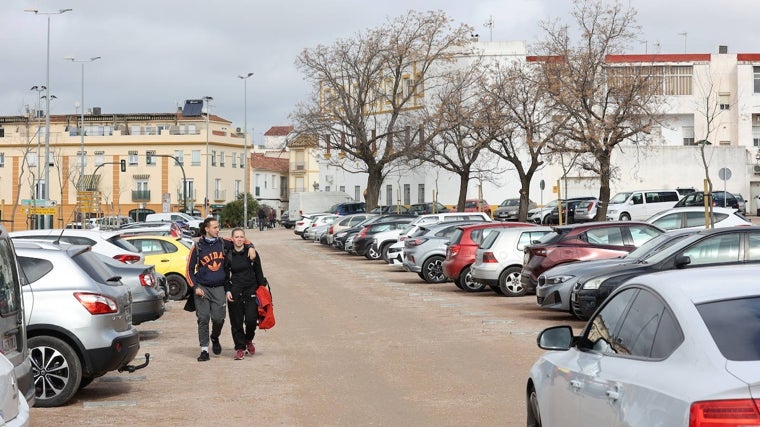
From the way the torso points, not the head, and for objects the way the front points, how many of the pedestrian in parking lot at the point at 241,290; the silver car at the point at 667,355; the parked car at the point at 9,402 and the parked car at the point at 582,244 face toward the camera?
1

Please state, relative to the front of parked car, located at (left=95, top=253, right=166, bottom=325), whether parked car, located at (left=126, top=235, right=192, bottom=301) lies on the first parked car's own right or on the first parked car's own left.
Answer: on the first parked car's own right

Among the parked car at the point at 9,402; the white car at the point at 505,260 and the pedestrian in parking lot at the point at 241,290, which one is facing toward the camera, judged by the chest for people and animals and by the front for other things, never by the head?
the pedestrian in parking lot

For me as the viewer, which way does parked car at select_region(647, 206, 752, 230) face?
facing to the left of the viewer

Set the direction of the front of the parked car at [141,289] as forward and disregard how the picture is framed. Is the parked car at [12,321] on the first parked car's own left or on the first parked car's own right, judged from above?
on the first parked car's own left

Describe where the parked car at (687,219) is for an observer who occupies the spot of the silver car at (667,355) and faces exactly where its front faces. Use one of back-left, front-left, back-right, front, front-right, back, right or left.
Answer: front-right

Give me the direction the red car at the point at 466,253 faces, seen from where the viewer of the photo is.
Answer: facing away from the viewer and to the right of the viewer

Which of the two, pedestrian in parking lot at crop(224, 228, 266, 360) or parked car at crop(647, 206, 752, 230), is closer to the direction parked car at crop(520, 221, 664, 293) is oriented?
the parked car

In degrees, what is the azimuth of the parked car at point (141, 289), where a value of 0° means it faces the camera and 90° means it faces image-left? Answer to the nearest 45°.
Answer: approximately 135°

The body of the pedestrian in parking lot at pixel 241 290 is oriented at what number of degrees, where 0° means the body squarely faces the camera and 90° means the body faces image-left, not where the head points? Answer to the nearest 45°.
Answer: approximately 0°

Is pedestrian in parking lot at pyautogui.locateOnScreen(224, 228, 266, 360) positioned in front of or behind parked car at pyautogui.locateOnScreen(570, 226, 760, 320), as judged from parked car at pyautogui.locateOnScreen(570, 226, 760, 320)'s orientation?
in front

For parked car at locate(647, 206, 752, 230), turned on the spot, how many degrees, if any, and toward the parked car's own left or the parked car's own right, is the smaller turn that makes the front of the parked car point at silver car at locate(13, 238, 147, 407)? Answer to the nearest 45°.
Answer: approximately 90° to the parked car's own left
